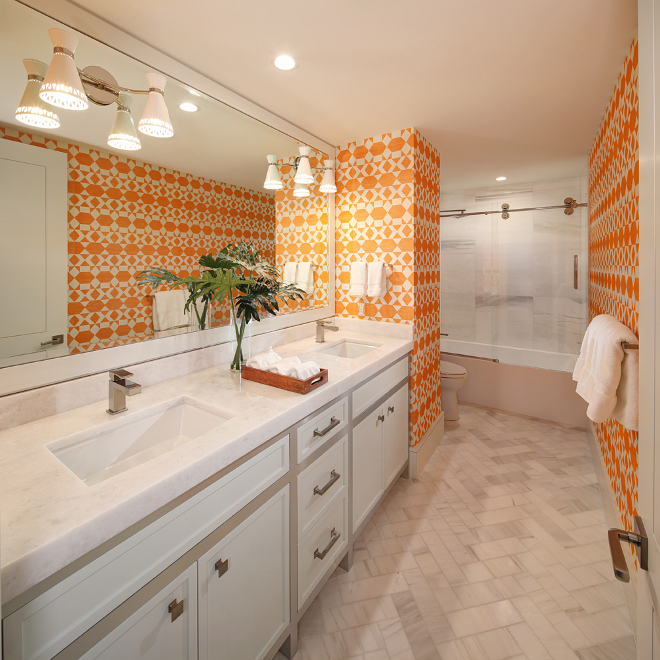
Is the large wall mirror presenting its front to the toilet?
no

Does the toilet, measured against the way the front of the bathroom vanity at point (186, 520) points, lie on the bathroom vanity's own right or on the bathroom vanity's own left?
on the bathroom vanity's own left

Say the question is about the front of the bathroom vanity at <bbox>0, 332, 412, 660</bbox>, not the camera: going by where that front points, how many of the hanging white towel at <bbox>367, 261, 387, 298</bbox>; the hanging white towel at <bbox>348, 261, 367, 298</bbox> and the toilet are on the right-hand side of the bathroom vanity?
0

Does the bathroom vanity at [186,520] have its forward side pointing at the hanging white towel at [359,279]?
no

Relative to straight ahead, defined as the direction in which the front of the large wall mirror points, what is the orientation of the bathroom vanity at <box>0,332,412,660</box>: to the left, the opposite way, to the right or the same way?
the same way

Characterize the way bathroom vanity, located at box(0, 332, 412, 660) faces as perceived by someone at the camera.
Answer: facing the viewer and to the right of the viewer

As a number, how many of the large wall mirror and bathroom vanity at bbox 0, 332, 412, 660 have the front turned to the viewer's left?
0
